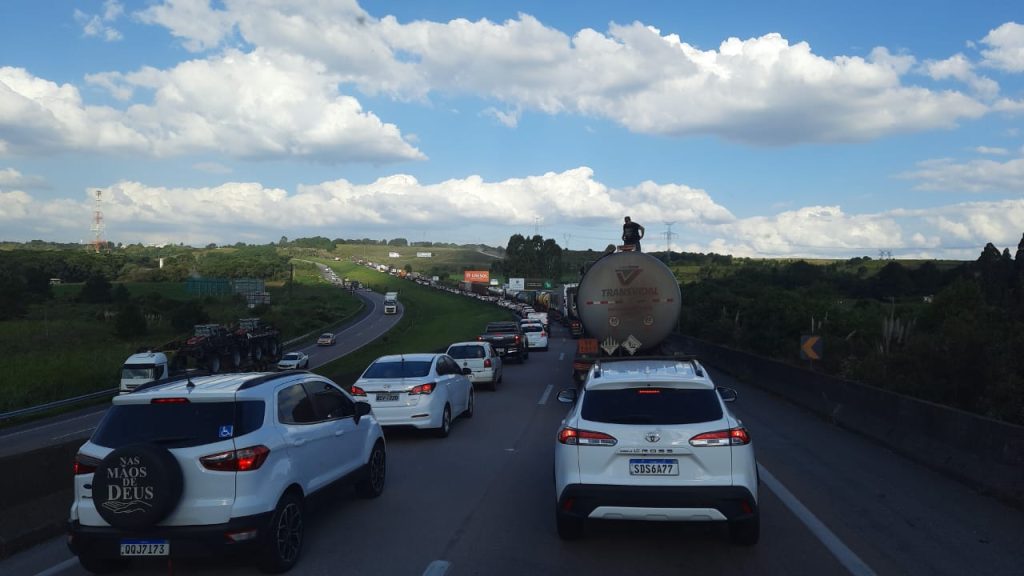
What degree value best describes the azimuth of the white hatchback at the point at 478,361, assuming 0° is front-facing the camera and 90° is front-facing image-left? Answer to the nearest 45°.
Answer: approximately 180°

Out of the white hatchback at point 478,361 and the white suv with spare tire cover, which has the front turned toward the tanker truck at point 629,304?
the white suv with spare tire cover

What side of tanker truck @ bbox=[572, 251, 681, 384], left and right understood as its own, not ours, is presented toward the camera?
back

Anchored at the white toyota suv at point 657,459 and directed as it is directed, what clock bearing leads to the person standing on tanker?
The person standing on tanker is roughly at 12 o'clock from the white toyota suv.

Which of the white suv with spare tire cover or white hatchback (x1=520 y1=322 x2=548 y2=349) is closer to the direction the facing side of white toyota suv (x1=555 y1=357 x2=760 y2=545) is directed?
the white hatchback

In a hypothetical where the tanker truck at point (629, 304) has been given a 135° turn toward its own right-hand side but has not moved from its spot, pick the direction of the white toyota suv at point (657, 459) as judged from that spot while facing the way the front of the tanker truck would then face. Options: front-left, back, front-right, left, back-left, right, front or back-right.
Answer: front-right

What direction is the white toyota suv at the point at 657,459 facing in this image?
away from the camera

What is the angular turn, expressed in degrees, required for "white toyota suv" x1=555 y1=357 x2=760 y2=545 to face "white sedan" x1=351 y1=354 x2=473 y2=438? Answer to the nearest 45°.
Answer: approximately 45° to its left

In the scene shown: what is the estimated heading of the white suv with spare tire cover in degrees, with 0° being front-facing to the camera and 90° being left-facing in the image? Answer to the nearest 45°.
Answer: approximately 225°

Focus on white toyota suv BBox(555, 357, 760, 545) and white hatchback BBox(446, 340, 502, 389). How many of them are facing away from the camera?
2
